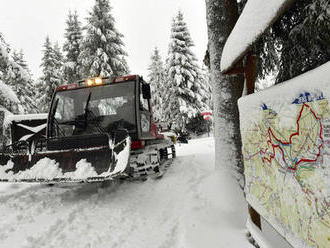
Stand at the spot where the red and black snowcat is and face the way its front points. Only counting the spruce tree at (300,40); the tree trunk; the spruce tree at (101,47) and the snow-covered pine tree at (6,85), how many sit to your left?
2

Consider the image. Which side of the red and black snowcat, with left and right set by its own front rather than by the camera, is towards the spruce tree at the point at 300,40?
left

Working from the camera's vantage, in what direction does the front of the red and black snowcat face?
facing the viewer and to the left of the viewer

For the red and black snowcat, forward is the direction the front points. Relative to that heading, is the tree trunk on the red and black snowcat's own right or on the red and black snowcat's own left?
on the red and black snowcat's own left

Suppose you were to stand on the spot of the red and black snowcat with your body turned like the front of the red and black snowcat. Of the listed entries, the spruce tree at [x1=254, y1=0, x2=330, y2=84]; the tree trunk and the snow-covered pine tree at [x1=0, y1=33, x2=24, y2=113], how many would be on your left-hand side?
2

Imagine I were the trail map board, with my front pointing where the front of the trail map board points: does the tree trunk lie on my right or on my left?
on my right

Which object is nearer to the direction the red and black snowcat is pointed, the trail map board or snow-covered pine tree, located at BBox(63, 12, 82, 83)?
the trail map board

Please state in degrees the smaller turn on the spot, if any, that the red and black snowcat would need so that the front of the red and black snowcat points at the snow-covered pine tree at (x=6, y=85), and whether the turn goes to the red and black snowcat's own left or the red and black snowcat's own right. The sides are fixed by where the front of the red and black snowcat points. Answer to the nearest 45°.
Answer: approximately 90° to the red and black snowcat's own right

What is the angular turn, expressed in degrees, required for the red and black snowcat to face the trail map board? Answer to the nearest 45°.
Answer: approximately 45° to its left

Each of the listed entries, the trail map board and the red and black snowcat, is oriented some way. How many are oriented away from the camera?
0

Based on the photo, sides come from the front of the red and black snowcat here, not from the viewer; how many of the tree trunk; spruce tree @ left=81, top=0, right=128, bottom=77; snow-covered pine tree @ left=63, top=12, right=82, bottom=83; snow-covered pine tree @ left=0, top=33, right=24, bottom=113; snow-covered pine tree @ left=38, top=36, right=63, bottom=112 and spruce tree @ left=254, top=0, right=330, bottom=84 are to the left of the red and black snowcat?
2

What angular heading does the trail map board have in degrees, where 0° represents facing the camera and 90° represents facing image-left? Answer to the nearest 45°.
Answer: approximately 45°

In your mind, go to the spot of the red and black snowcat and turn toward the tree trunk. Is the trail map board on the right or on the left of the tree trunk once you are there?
right

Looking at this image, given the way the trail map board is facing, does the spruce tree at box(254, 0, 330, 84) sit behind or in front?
behind
